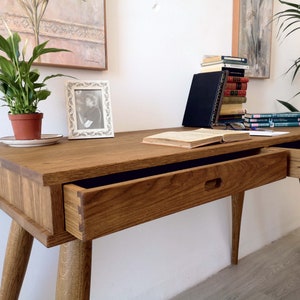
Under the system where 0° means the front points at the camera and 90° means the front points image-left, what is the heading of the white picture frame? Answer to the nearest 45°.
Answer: approximately 0°

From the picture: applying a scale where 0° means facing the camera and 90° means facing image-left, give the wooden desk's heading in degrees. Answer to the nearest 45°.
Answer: approximately 315°

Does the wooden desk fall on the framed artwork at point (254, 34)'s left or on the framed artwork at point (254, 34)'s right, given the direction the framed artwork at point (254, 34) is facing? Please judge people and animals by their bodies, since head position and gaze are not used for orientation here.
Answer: on its right

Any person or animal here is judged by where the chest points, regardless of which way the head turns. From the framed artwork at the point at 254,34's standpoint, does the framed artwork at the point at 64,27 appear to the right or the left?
on its right

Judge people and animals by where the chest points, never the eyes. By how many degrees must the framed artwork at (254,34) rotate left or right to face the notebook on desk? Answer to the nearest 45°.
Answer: approximately 45° to its right

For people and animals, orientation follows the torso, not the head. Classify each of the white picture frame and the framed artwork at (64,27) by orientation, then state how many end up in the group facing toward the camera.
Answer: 2
